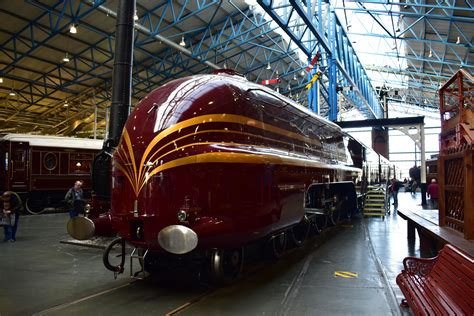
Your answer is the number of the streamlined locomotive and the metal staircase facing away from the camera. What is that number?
0

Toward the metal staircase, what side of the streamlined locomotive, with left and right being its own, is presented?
back

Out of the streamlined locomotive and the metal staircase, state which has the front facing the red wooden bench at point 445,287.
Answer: the metal staircase

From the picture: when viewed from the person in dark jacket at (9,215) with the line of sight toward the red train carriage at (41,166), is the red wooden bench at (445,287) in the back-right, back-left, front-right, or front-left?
back-right

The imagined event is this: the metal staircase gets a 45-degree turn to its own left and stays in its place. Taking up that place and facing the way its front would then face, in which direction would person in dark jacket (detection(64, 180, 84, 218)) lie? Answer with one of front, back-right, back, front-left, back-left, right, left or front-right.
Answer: right

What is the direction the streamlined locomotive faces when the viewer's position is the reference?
facing the viewer and to the left of the viewer

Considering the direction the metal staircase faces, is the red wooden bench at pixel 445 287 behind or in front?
in front

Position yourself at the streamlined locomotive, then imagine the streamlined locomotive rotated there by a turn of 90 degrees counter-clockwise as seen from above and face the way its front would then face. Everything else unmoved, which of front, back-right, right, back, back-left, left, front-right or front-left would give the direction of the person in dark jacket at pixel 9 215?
back

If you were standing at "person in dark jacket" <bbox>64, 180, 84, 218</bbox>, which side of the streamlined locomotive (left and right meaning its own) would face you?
right

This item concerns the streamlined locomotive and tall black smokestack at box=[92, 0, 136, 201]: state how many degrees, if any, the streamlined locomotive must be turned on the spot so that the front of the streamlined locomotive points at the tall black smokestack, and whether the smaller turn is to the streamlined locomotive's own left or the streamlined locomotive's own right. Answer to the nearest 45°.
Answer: approximately 90° to the streamlined locomotive's own right

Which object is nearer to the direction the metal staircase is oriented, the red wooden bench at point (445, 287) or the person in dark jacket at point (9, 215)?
the red wooden bench

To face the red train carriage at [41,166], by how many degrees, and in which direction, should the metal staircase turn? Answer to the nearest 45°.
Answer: approximately 90° to its right

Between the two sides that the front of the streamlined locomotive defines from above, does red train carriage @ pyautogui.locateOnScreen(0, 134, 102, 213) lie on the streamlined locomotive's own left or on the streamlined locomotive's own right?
on the streamlined locomotive's own right
